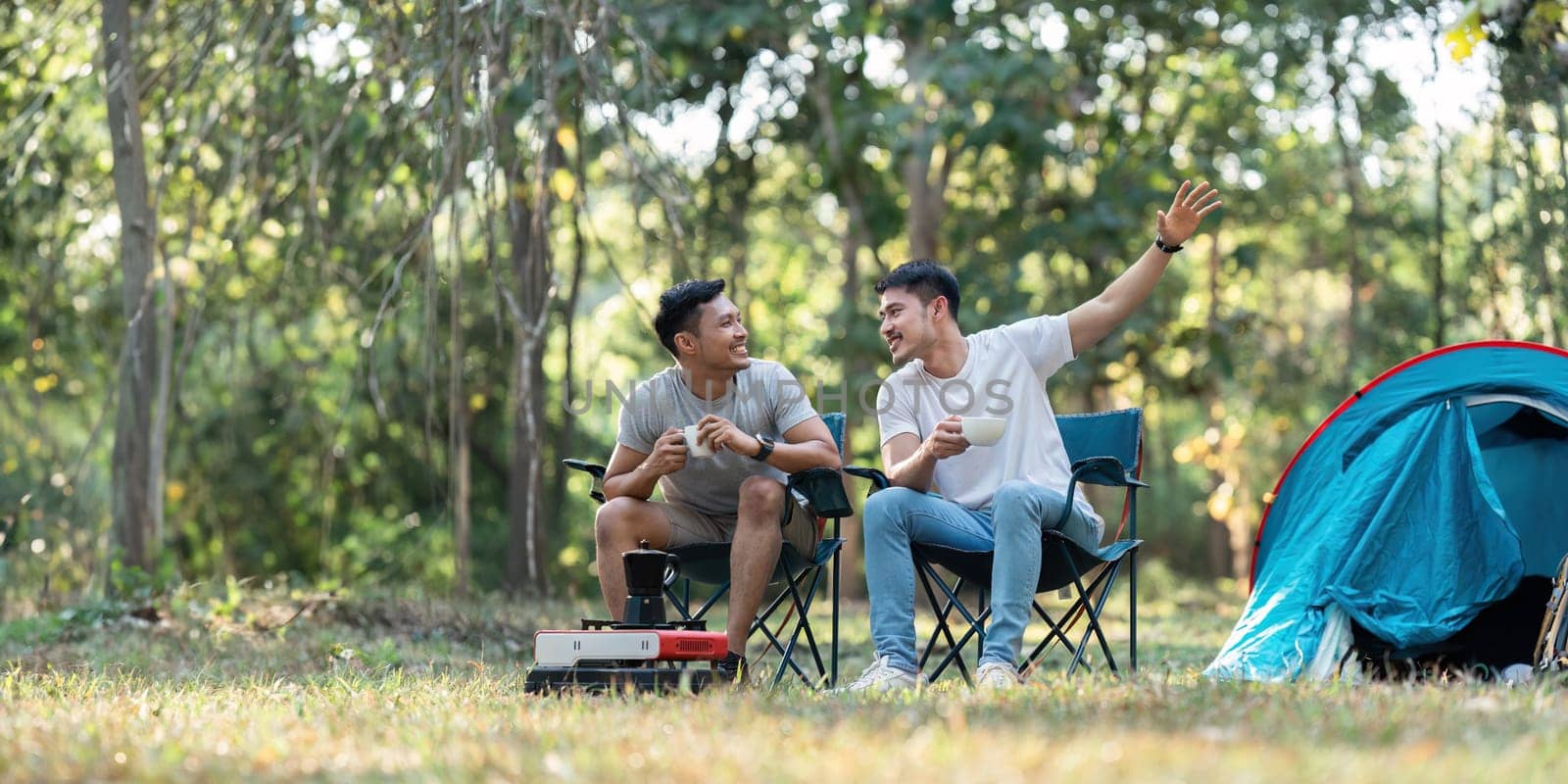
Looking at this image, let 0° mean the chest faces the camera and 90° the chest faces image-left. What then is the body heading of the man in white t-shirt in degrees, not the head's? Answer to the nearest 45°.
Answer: approximately 45°

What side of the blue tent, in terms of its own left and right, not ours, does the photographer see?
front

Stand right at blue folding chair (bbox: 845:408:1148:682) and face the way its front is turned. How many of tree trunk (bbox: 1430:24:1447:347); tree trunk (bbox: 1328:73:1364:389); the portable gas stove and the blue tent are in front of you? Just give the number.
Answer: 1

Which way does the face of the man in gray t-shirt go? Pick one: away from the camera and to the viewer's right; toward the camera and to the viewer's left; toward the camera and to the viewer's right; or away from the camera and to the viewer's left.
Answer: toward the camera and to the viewer's right

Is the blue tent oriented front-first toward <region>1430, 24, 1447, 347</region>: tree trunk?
no

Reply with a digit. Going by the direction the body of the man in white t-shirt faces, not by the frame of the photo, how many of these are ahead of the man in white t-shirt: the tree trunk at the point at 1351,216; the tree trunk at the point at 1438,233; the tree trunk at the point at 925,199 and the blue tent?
0

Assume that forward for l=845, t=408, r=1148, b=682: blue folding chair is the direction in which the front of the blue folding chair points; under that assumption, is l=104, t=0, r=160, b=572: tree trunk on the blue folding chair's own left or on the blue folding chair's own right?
on the blue folding chair's own right

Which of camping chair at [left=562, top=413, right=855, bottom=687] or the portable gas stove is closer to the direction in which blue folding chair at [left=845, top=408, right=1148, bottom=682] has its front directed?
the portable gas stove

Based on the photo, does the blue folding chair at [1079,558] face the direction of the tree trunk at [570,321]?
no

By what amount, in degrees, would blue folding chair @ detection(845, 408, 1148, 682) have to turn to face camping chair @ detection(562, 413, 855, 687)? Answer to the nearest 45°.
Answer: approximately 45° to its right

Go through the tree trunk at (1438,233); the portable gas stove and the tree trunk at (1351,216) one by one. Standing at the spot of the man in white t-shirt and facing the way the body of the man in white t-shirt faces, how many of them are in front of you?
1

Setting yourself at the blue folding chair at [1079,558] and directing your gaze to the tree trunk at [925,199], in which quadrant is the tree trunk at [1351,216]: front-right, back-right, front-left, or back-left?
front-right

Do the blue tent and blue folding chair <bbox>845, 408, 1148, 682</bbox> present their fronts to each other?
no

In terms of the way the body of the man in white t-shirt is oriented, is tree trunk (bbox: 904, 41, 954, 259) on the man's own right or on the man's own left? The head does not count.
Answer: on the man's own right

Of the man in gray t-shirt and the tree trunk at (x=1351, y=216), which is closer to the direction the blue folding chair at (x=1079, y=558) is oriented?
the man in gray t-shirt

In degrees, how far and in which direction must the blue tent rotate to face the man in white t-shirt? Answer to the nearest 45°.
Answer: approximately 45° to its right

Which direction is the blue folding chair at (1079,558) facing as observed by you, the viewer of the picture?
facing the viewer and to the left of the viewer

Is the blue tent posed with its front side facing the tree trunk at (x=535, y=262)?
no

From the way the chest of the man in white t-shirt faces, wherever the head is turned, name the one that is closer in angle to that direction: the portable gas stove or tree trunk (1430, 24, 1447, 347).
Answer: the portable gas stove

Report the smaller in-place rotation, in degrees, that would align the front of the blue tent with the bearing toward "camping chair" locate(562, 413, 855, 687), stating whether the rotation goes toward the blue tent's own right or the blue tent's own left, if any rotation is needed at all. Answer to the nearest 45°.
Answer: approximately 45° to the blue tent's own right
